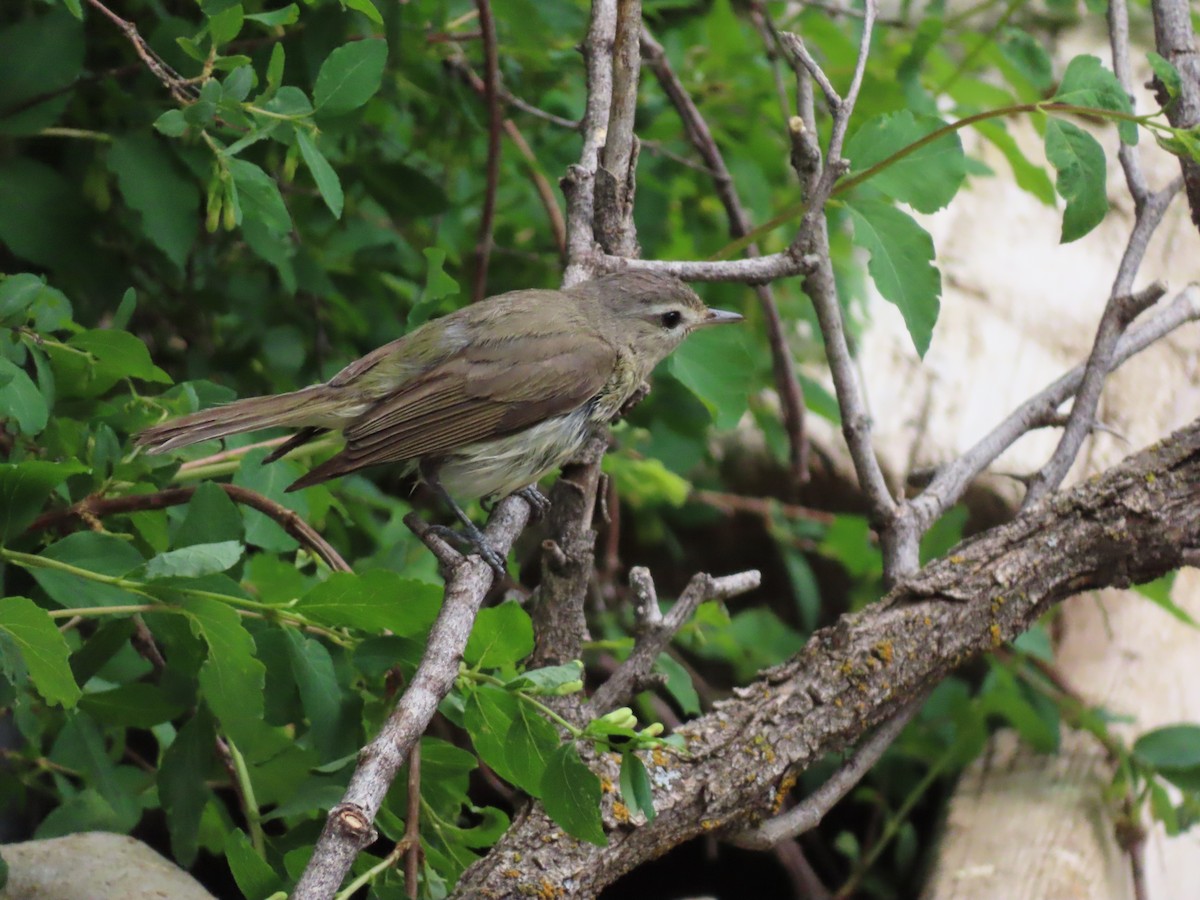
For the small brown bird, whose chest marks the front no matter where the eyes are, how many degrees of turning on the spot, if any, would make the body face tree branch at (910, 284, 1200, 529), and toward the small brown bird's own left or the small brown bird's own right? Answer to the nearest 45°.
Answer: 0° — it already faces it

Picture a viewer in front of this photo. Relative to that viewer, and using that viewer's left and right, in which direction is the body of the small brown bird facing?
facing to the right of the viewer

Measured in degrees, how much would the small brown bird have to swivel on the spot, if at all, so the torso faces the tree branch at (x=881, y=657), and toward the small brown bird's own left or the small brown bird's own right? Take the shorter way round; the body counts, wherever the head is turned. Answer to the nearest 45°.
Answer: approximately 45° to the small brown bird's own right

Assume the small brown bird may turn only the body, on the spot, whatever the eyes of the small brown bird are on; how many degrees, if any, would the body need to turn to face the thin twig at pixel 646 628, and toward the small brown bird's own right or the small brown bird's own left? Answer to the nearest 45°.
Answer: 0° — it already faces it

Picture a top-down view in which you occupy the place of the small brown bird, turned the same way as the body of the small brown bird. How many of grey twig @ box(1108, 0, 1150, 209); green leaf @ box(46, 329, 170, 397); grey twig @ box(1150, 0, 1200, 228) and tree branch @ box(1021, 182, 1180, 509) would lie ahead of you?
3

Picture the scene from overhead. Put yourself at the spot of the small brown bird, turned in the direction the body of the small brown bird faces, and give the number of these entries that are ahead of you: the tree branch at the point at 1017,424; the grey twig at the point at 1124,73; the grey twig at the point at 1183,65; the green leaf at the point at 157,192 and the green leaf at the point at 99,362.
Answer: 3
